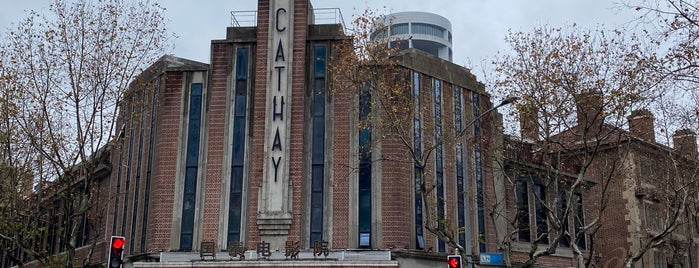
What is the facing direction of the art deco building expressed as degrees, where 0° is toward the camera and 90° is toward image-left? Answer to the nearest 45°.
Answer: approximately 0°

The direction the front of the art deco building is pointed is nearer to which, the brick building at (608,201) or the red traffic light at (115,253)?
the red traffic light

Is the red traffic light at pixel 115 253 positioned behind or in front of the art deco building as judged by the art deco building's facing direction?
in front

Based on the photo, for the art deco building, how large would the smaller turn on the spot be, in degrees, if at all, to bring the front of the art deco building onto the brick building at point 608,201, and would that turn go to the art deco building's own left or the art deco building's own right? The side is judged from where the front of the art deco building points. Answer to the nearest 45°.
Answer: approximately 90° to the art deco building's own left
